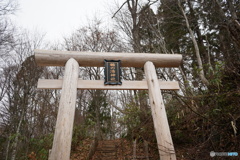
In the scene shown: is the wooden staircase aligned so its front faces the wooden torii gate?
yes

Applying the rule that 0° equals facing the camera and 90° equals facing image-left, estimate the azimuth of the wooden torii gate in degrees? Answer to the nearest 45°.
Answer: approximately 0°

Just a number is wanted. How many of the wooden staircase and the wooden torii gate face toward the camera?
2

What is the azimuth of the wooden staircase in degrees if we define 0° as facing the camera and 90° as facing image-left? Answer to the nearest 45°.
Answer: approximately 0°

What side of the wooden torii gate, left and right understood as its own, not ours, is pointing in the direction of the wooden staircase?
back
